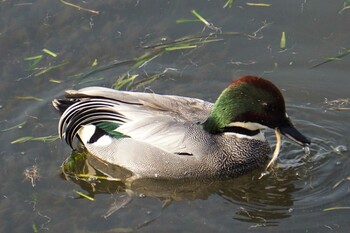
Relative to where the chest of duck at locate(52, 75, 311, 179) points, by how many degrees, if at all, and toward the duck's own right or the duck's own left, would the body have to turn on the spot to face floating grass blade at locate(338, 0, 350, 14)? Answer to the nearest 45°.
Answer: approximately 45° to the duck's own left

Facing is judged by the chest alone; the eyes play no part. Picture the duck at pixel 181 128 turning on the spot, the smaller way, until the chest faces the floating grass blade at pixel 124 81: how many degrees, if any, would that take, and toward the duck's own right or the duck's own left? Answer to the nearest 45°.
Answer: approximately 135° to the duck's own left

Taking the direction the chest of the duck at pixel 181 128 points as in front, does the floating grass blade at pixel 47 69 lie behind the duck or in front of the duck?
behind

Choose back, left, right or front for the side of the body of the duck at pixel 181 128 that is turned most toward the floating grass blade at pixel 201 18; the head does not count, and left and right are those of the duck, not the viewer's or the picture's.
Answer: left

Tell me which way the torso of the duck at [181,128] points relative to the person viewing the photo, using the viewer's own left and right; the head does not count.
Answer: facing to the right of the viewer

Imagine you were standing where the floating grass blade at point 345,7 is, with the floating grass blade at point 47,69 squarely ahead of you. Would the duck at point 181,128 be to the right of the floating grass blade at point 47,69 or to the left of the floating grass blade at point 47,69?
left
